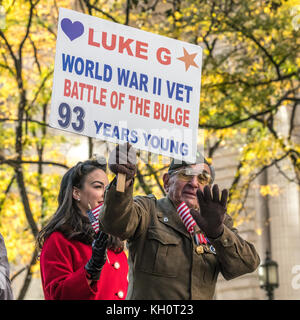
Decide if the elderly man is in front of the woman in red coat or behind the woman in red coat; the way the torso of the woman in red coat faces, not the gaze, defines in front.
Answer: in front

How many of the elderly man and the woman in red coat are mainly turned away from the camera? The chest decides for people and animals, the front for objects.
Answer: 0

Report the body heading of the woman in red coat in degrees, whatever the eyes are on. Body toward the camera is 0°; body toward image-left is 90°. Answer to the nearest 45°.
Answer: approximately 315°

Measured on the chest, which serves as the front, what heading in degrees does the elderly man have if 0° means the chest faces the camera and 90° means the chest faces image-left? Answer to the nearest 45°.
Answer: approximately 315°
